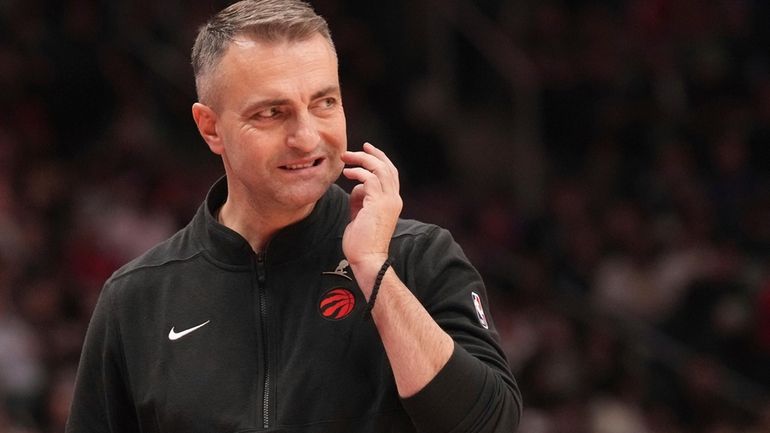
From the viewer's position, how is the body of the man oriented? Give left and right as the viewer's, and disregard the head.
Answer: facing the viewer

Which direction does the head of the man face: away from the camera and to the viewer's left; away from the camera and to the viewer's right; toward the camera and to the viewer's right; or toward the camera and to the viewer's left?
toward the camera and to the viewer's right
